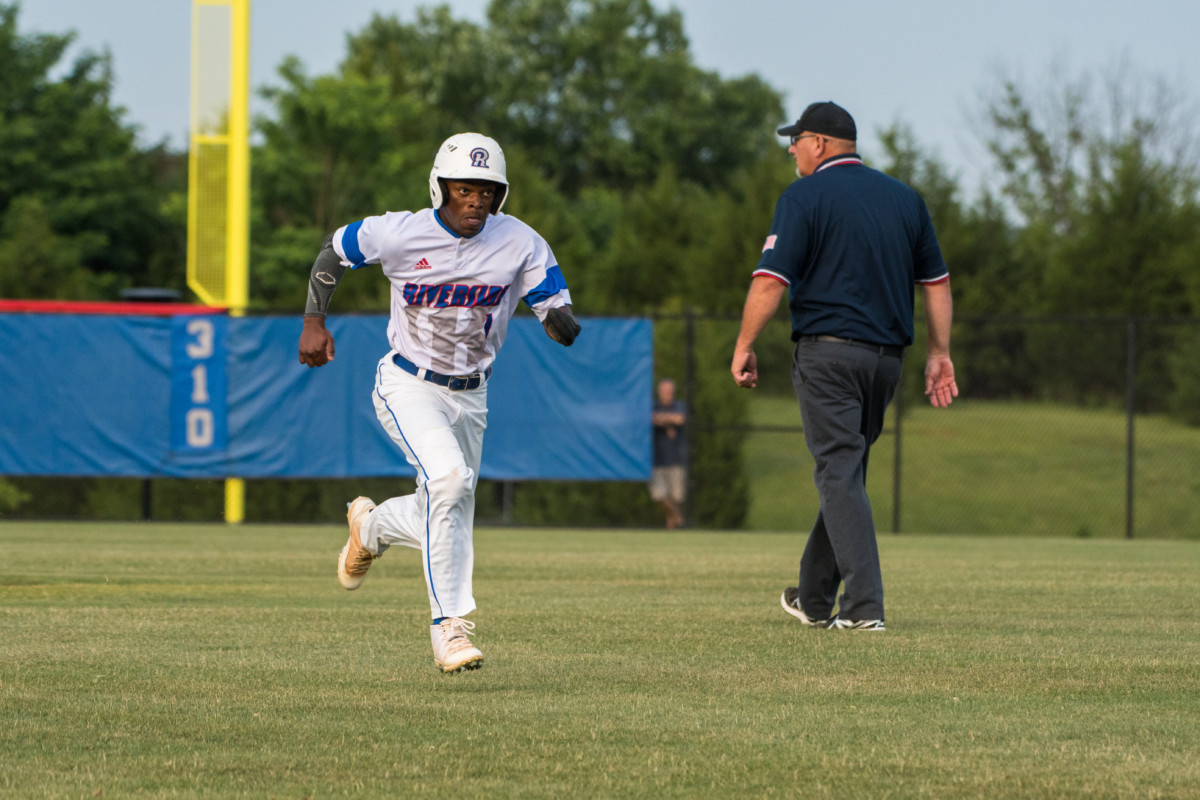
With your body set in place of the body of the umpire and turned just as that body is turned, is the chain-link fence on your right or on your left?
on your right

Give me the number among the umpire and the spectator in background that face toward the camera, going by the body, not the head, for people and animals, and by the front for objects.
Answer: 1

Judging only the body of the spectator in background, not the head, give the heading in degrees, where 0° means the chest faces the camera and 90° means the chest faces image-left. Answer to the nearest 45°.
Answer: approximately 0°

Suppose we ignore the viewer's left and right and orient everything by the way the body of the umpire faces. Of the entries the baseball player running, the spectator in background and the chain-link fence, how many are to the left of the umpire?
1

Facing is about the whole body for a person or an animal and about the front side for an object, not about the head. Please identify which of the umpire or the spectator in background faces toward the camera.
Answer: the spectator in background

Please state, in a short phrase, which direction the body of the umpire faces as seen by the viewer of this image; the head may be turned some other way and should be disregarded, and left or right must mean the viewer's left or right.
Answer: facing away from the viewer and to the left of the viewer

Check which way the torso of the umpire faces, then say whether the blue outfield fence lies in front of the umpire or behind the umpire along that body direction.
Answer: in front

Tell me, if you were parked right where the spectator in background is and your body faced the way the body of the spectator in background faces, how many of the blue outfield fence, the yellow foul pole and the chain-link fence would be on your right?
2

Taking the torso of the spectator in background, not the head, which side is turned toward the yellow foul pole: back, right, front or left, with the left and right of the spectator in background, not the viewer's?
right

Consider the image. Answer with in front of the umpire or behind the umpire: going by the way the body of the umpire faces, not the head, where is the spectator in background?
in front

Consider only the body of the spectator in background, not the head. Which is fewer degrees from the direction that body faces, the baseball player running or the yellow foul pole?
the baseball player running

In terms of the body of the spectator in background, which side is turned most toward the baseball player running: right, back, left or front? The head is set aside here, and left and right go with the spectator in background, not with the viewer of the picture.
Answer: front
